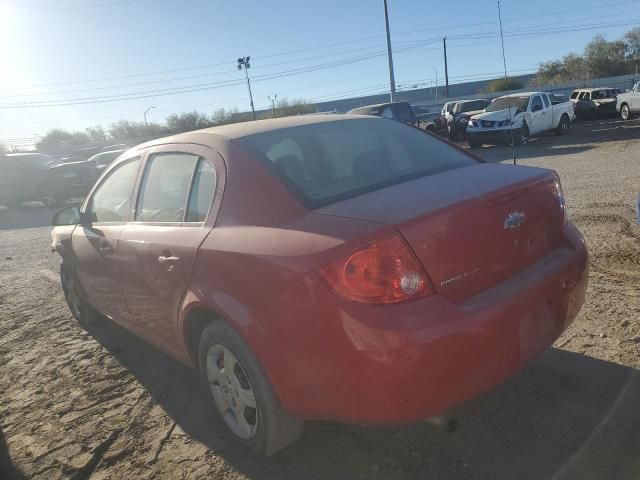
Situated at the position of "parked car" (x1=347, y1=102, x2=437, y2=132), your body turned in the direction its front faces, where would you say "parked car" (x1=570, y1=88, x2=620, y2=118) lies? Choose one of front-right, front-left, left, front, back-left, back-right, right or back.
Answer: left

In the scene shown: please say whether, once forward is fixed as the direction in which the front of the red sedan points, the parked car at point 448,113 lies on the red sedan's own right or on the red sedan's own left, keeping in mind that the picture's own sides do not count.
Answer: on the red sedan's own right

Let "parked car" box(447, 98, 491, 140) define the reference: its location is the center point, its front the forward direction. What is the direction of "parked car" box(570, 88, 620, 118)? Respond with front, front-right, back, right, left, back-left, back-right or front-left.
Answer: back

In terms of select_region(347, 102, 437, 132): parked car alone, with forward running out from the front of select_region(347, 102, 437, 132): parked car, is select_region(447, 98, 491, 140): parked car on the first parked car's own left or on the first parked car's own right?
on the first parked car's own left

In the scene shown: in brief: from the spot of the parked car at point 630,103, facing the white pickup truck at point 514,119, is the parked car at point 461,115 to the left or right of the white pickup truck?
right

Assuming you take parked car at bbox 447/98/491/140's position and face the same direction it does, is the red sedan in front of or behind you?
in front

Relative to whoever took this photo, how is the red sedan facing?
facing away from the viewer and to the left of the viewer

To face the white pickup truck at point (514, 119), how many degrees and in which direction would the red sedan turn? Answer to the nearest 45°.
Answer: approximately 90° to its right

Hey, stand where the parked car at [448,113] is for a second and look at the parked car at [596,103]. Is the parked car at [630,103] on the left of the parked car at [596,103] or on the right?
right

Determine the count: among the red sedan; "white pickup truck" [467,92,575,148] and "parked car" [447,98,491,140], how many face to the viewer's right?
0

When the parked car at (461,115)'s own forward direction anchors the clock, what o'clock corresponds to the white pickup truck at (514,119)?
The white pickup truck is roughly at 10 o'clock from the parked car.

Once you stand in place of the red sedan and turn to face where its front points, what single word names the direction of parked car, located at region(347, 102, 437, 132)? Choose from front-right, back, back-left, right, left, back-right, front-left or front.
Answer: front-right

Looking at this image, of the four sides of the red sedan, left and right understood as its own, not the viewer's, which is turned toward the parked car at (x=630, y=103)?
right

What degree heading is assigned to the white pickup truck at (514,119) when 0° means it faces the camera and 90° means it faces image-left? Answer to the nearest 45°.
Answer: approximately 45°

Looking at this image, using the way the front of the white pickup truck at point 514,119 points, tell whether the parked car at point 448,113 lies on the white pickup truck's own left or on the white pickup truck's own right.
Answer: on the white pickup truck's own right
